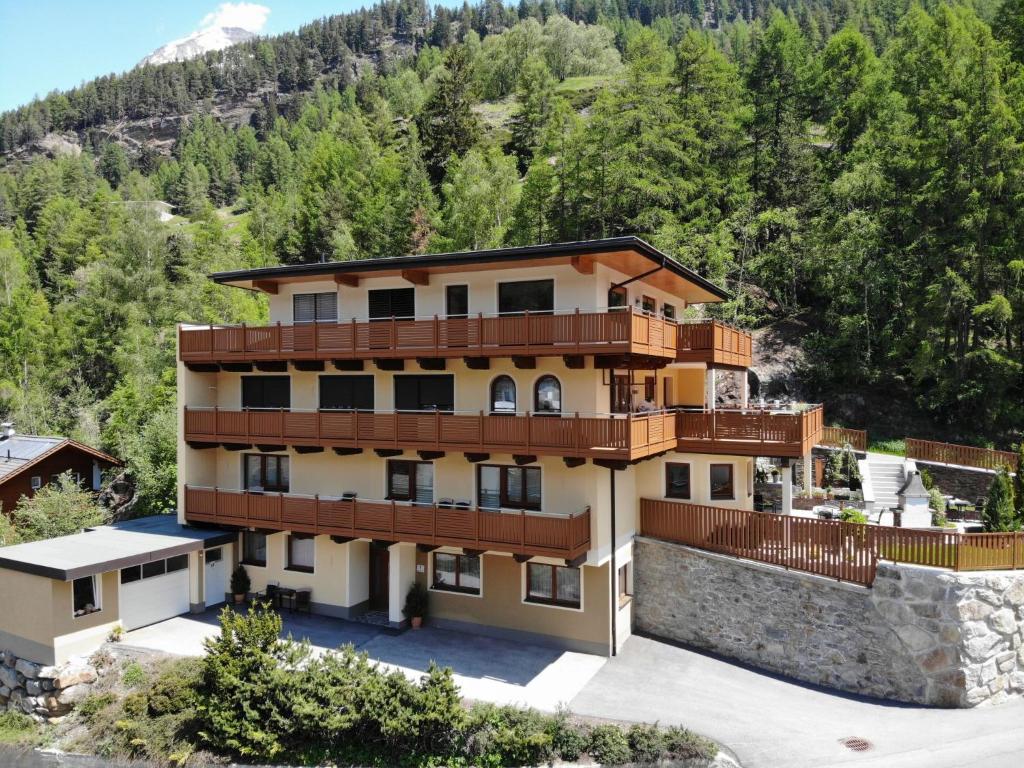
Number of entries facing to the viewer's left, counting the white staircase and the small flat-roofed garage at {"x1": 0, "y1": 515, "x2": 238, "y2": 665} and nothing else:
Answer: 0

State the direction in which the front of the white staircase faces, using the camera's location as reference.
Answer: facing the viewer

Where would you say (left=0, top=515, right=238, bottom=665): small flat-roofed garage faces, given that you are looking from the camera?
facing the viewer and to the right of the viewer

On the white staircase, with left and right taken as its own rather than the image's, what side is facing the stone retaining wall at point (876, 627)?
front

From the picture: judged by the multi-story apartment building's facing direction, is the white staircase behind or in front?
behind

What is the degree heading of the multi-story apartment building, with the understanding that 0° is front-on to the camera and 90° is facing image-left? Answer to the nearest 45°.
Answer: approximately 45°

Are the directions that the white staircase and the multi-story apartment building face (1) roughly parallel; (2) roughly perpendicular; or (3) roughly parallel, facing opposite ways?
roughly parallel

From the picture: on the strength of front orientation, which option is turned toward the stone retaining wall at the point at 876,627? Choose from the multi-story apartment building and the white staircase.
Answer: the white staircase

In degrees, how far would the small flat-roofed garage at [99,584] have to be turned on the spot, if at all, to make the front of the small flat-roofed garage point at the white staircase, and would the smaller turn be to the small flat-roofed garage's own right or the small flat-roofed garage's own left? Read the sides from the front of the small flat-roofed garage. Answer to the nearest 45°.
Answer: approximately 45° to the small flat-roofed garage's own left

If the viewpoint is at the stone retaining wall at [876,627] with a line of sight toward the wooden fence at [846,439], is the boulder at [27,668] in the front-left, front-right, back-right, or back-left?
back-left

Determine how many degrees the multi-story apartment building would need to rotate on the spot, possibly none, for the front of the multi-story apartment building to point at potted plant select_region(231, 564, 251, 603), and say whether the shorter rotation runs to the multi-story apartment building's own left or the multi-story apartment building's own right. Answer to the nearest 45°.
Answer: approximately 45° to the multi-story apartment building's own right

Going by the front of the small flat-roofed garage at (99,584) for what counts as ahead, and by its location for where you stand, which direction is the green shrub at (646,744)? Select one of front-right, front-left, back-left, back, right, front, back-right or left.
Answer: front

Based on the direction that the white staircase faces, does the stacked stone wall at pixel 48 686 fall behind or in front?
in front

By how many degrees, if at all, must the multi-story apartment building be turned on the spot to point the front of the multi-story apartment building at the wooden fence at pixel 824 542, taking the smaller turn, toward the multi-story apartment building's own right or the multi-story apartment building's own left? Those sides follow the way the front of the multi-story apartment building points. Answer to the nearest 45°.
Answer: approximately 135° to the multi-story apartment building's own left

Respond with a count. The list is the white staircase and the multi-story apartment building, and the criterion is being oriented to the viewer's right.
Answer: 0
